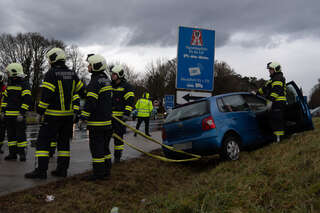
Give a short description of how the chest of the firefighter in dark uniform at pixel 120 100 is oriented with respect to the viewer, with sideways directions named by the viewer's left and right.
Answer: facing the viewer and to the left of the viewer

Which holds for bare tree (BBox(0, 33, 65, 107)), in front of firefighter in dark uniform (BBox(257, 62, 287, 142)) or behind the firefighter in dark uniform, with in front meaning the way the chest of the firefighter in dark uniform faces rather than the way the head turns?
in front

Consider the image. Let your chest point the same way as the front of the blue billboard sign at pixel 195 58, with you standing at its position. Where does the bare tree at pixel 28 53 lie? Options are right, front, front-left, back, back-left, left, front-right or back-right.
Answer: back-right

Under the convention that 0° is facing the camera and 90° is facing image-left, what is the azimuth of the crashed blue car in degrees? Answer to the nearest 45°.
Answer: approximately 225°

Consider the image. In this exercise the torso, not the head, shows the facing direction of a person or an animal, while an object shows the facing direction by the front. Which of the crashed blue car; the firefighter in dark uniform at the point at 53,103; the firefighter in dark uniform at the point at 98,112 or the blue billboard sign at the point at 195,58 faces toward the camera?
the blue billboard sign

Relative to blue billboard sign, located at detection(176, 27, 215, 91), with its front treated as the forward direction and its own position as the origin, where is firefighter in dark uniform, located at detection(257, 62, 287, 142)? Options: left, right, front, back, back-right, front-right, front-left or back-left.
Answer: front-left

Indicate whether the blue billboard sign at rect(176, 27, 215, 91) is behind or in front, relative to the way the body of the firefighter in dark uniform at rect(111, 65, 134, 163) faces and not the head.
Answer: behind

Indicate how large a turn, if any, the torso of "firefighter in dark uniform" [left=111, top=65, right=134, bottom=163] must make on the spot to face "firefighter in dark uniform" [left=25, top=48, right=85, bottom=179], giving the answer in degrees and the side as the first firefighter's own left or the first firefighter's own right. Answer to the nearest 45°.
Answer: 0° — they already face them

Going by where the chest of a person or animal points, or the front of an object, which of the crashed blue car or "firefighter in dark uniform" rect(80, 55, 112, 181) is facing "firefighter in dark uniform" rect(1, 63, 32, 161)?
"firefighter in dark uniform" rect(80, 55, 112, 181)
